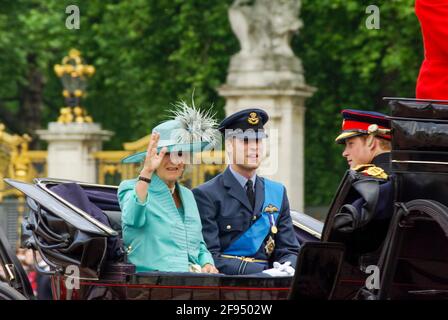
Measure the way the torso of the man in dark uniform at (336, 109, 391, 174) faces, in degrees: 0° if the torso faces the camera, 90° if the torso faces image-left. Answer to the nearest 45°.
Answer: approximately 90°

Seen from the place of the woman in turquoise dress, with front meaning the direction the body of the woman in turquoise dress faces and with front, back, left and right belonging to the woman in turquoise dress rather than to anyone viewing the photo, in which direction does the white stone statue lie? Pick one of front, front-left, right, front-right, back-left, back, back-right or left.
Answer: back-left

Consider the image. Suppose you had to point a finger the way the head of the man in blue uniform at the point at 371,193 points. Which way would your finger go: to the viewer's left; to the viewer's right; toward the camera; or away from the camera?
to the viewer's left

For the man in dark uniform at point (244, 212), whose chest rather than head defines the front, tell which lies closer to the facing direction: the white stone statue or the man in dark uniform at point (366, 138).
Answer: the man in dark uniform

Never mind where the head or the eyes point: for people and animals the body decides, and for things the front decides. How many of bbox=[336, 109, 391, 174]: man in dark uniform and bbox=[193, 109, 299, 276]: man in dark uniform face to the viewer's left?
1

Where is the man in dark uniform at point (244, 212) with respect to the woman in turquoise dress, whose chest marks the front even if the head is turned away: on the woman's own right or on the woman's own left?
on the woman's own left

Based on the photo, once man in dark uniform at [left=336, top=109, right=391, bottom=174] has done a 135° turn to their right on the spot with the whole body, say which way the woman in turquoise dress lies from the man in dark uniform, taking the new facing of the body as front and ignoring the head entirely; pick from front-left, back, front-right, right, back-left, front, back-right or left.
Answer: back-left

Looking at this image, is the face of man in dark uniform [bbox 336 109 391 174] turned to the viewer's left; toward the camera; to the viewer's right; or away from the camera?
to the viewer's left

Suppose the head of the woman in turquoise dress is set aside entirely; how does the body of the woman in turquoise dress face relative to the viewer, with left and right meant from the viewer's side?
facing the viewer and to the right of the viewer

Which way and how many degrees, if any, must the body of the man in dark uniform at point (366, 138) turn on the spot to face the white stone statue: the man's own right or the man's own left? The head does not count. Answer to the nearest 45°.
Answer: approximately 90° to the man's own right

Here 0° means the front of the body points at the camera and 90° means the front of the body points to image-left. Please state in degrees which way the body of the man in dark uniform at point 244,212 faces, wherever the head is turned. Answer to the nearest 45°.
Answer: approximately 315°

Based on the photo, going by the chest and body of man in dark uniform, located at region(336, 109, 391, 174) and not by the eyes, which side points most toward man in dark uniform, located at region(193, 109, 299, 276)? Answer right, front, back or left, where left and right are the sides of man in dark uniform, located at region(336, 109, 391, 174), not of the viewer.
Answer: front
